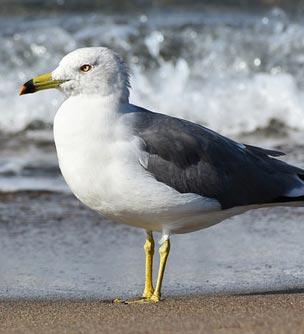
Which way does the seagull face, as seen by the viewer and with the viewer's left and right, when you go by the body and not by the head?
facing to the left of the viewer
